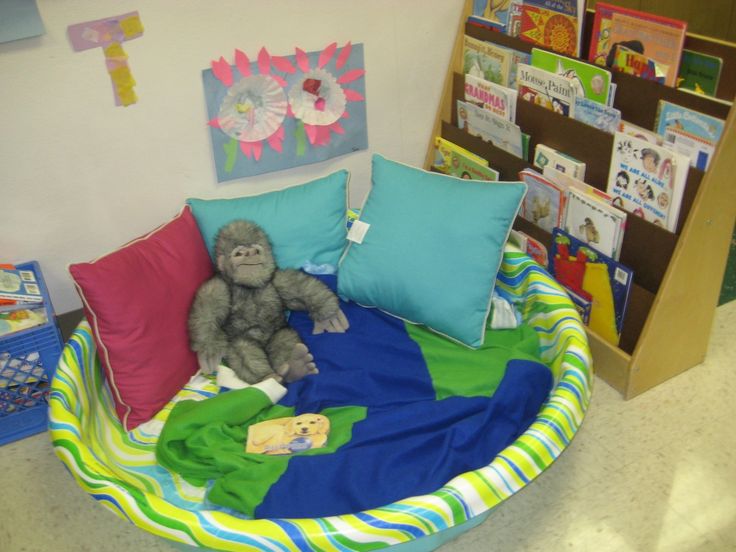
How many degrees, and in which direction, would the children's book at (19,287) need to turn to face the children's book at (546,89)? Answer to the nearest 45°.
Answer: approximately 90° to its left

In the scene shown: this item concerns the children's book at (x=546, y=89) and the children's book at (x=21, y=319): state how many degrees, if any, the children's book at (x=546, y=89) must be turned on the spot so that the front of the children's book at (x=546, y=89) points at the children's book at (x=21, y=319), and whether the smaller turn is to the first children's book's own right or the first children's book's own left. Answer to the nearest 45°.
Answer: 0° — it already faces it

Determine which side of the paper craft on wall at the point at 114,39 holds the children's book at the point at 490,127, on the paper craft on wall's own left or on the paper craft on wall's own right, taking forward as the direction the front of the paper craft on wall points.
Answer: on the paper craft on wall's own left

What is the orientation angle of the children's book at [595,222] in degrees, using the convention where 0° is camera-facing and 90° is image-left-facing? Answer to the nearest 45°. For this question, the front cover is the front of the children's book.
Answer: approximately 45°

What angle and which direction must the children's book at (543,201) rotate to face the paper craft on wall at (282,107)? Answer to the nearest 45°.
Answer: approximately 45° to its right

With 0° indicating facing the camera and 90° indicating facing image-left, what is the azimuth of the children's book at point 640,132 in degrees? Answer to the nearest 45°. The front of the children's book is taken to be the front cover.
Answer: approximately 45°

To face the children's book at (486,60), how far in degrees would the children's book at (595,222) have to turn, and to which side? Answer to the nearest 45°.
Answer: approximately 90° to its right

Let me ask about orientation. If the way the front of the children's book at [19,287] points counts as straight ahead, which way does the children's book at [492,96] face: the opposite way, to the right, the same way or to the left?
to the right
